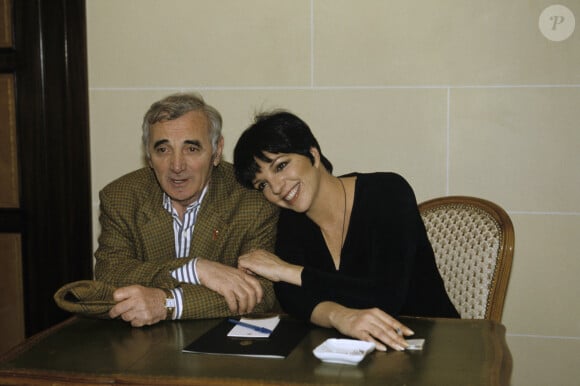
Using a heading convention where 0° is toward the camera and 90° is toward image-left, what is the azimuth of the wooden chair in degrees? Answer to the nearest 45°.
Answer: approximately 45°

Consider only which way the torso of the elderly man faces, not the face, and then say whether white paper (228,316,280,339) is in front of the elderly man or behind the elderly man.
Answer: in front

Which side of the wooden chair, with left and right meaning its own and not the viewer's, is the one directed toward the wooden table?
front

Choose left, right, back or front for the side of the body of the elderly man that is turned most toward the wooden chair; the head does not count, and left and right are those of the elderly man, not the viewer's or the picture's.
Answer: left

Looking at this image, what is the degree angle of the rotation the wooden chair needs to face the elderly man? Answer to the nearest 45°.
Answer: approximately 45° to its right

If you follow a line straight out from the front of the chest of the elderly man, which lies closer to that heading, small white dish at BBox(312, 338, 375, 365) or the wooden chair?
the small white dish

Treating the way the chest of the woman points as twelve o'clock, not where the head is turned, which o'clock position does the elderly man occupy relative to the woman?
The elderly man is roughly at 2 o'clock from the woman.

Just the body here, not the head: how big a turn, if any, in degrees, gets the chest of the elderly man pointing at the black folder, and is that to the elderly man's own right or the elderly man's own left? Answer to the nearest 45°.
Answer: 0° — they already face it

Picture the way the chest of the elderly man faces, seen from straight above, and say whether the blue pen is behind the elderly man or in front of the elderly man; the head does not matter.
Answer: in front

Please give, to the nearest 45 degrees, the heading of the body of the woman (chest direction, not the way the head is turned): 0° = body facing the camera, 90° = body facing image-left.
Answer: approximately 45°

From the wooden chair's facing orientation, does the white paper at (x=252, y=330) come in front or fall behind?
in front
